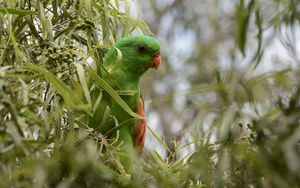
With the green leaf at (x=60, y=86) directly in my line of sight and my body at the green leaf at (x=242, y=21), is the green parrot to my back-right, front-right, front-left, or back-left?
front-right

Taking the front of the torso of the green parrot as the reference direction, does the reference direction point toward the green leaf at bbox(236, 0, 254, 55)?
no

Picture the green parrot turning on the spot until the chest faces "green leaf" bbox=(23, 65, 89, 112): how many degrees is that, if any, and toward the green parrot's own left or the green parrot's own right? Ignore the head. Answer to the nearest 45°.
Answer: approximately 90° to the green parrot's own right
